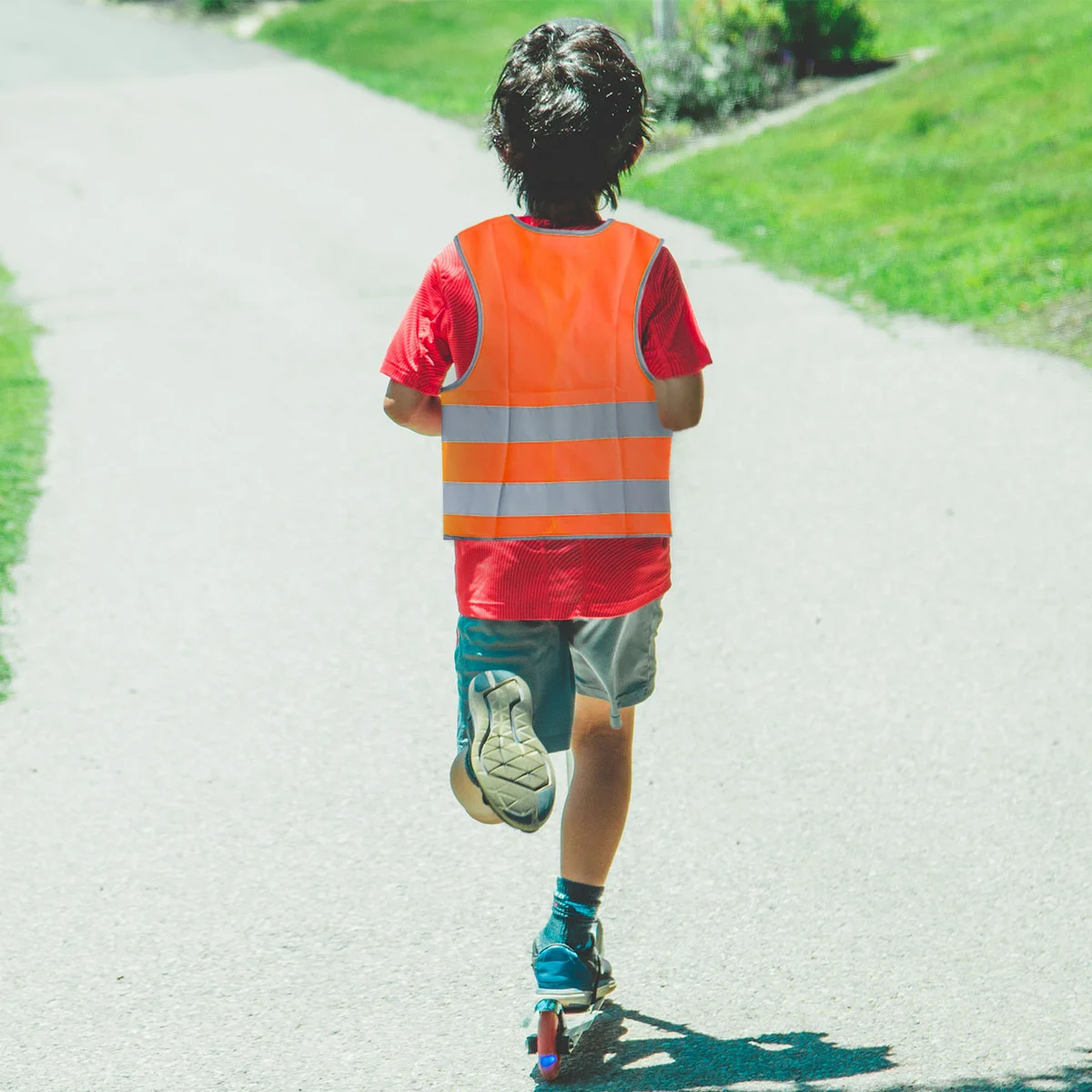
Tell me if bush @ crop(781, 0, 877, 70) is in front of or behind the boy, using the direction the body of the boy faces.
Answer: in front

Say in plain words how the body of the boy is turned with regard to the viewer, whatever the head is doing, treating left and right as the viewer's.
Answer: facing away from the viewer

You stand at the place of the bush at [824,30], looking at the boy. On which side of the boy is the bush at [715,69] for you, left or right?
right

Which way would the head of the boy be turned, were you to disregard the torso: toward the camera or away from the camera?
away from the camera

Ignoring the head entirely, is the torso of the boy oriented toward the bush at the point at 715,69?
yes
